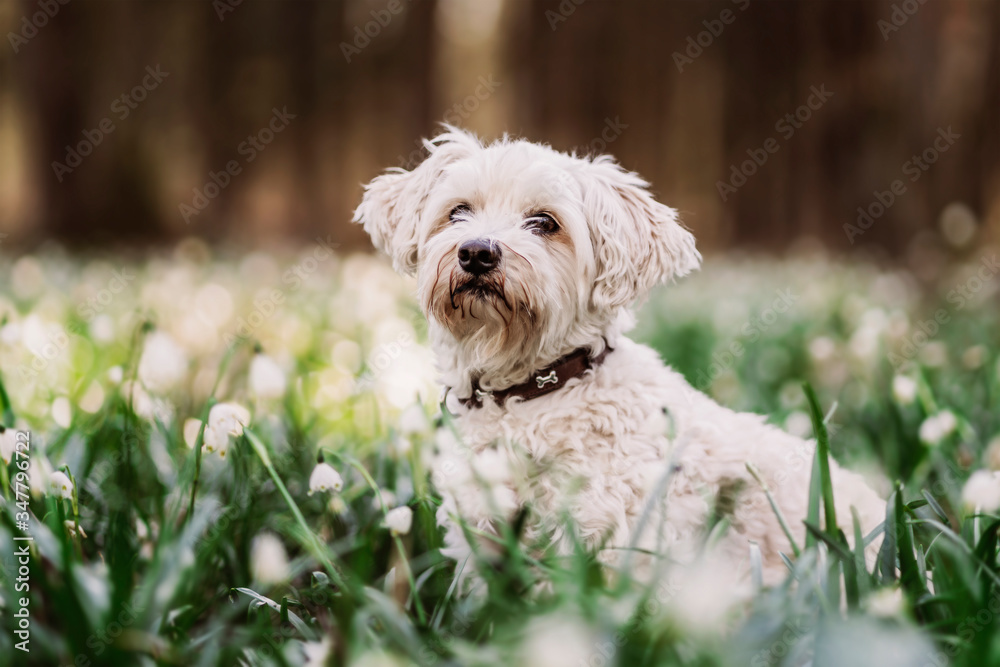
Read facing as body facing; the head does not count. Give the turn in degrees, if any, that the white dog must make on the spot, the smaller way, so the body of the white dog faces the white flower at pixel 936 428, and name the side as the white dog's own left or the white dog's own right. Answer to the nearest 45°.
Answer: approximately 135° to the white dog's own left

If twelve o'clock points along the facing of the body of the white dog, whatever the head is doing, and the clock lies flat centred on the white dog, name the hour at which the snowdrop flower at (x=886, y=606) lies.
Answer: The snowdrop flower is roughly at 9 o'clock from the white dog.

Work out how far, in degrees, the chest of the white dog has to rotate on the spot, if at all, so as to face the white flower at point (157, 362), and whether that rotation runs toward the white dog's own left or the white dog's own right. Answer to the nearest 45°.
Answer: approximately 45° to the white dog's own right

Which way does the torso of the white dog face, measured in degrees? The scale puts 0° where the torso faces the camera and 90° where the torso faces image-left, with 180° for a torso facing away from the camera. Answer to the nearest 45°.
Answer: approximately 45°

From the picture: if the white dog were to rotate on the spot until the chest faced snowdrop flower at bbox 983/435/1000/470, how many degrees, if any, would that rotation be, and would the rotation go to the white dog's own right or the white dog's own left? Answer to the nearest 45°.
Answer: approximately 135° to the white dog's own left

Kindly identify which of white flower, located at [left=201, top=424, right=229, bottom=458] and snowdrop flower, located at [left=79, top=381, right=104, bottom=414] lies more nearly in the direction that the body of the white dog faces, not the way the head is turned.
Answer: the white flower

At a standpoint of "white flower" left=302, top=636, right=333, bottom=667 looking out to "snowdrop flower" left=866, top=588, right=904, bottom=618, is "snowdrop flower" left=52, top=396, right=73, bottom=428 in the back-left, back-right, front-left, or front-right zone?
back-left

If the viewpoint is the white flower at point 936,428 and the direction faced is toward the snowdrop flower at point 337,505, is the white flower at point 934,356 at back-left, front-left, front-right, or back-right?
back-right
